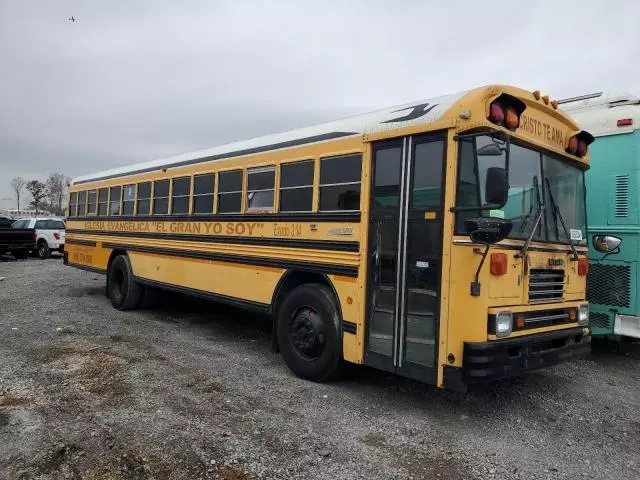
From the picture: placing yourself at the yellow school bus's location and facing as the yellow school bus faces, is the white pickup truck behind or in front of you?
behind

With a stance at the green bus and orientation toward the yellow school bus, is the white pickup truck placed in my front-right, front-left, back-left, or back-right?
front-right

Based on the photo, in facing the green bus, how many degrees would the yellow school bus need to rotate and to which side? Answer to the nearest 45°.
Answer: approximately 90° to its left

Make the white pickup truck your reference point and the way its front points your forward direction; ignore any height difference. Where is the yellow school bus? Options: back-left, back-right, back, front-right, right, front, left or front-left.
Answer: back-left

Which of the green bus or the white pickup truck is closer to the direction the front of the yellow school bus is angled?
the green bus
